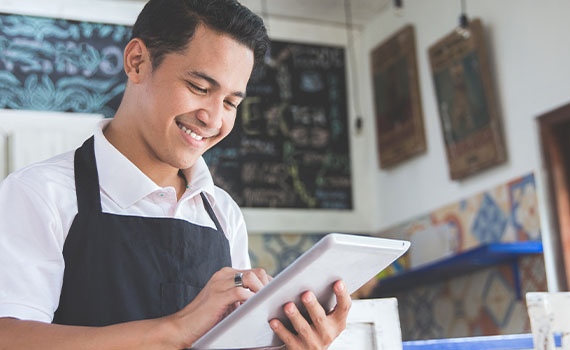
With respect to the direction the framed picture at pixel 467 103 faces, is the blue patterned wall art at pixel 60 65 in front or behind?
in front

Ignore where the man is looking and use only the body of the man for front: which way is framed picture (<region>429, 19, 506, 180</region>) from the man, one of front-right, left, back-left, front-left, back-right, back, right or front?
left

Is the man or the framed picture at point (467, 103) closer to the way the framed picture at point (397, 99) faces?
the man

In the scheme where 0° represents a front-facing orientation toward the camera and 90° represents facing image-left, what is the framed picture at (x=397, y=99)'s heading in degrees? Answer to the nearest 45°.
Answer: approximately 45°

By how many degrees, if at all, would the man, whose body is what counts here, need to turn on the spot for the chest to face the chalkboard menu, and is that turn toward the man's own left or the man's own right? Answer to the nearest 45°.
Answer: approximately 135° to the man's own left

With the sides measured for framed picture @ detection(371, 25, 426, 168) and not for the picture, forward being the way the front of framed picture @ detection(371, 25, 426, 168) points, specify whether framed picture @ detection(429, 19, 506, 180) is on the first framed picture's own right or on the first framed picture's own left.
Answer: on the first framed picture's own left

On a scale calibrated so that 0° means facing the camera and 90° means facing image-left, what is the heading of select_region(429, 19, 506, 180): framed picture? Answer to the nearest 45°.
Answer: approximately 45°

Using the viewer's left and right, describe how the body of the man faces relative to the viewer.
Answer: facing the viewer and to the right of the viewer

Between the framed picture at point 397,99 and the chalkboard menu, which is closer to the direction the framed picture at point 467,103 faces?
the chalkboard menu

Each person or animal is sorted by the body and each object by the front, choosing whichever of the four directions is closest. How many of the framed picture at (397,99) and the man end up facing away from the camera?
0
